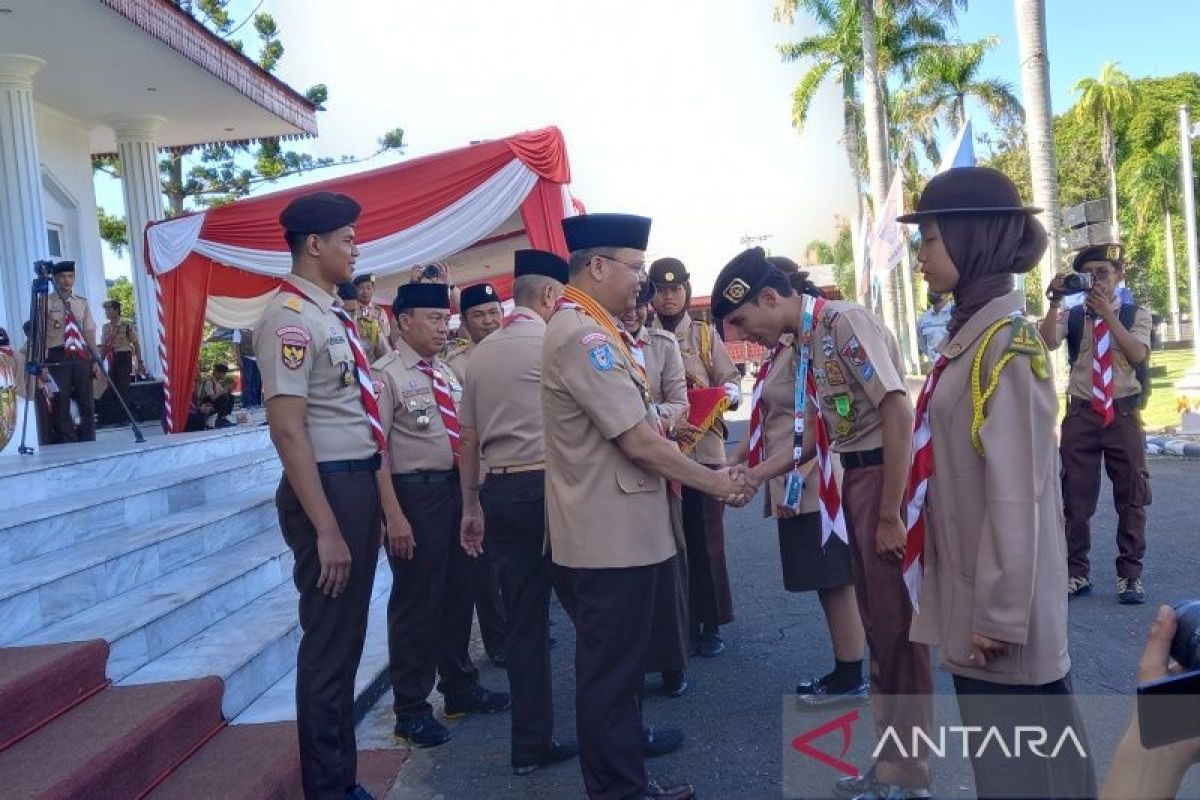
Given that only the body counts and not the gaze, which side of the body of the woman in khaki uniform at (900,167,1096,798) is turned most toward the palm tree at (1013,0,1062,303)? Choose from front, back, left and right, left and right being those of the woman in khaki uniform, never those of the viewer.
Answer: right

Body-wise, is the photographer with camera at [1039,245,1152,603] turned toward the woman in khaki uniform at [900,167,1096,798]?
yes

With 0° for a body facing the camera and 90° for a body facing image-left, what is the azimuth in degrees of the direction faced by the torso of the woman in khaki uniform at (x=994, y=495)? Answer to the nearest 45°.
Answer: approximately 90°

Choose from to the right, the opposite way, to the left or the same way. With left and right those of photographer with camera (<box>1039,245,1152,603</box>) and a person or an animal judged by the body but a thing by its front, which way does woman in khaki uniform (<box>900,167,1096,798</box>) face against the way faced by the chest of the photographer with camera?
to the right

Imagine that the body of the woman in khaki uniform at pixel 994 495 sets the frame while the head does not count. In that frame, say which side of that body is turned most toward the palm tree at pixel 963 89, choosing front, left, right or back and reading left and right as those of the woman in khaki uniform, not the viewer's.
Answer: right

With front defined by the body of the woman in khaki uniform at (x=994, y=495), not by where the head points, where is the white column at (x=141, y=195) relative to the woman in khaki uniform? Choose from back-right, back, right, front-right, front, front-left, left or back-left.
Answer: front-right

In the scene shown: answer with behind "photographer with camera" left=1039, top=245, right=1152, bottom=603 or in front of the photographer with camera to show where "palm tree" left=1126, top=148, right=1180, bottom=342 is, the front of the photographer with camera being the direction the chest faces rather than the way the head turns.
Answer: behind

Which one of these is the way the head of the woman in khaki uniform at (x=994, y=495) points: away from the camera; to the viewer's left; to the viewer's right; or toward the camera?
to the viewer's left

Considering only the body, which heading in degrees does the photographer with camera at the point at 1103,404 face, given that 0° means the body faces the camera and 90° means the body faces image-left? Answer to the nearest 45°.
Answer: approximately 0°

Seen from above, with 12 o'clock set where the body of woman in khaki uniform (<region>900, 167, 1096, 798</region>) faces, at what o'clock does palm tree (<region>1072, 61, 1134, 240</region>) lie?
The palm tree is roughly at 3 o'clock from the woman in khaki uniform.

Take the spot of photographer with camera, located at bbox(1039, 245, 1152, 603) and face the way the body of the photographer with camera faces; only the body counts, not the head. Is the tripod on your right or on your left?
on your right

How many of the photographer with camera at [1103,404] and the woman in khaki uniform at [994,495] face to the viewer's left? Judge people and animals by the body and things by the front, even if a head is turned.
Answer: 1

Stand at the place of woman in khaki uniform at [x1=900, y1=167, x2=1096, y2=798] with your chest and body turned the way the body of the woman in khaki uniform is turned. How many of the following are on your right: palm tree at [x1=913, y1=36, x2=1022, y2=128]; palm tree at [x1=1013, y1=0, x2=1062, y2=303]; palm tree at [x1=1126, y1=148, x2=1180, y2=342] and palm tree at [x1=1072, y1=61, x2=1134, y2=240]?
4

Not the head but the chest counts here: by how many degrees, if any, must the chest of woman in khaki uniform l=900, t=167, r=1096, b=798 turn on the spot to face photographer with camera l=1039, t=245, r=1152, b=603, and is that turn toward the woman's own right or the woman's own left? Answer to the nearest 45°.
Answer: approximately 90° to the woman's own right
